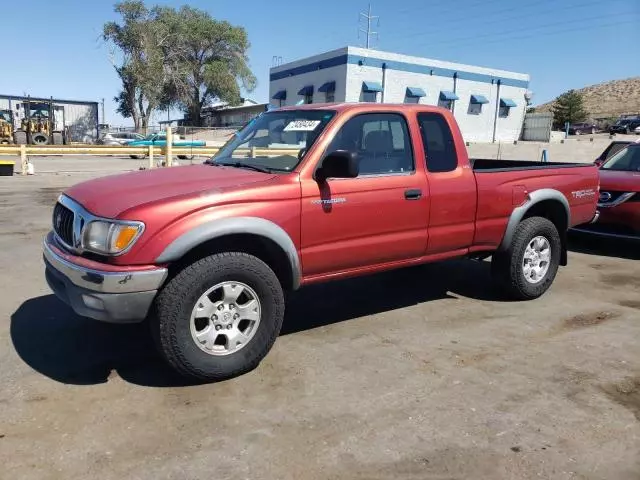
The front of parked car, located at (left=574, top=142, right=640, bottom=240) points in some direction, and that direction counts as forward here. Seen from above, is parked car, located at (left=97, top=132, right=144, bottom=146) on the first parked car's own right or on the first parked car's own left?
on the first parked car's own right

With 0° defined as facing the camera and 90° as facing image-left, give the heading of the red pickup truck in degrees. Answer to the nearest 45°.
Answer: approximately 45°

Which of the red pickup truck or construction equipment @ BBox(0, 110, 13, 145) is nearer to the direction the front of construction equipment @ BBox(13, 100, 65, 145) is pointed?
the red pickup truck

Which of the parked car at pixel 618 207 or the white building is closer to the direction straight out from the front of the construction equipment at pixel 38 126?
the parked car

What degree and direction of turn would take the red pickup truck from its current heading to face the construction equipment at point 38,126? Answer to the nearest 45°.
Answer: approximately 90° to its right

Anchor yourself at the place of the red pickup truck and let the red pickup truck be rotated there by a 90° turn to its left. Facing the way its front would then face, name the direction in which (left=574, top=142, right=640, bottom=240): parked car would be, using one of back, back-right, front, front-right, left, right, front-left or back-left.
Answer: left

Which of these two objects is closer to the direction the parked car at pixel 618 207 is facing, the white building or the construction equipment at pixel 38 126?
the construction equipment

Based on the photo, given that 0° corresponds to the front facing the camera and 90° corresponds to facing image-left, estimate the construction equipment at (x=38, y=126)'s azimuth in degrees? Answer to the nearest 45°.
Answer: approximately 0°

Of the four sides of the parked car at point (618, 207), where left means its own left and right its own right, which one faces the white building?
right
